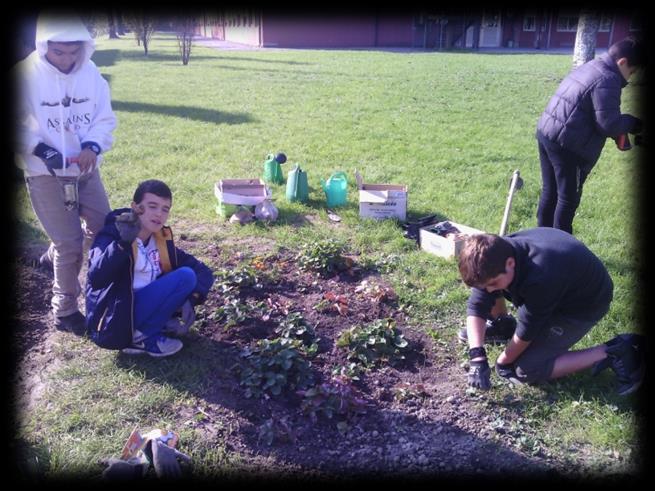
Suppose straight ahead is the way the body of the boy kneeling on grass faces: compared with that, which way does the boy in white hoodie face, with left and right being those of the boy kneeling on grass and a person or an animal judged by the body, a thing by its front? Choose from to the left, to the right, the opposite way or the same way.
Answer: to the left

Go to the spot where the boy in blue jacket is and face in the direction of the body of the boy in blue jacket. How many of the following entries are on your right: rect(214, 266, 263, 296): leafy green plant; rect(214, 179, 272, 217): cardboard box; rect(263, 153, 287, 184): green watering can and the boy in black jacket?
0

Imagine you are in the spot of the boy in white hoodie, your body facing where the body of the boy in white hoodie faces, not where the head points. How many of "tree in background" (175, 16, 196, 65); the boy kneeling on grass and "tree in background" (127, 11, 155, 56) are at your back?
2

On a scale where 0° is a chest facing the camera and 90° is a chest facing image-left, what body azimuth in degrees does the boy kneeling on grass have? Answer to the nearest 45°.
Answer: approximately 45°

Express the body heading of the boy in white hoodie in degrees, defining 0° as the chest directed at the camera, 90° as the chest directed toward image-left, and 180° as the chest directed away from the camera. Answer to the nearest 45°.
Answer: approximately 0°

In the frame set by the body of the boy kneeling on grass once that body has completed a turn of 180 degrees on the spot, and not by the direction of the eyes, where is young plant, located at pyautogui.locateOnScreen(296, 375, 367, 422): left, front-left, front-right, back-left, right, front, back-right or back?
back

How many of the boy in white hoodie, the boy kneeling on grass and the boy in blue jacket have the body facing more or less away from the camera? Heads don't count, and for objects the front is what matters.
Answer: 0

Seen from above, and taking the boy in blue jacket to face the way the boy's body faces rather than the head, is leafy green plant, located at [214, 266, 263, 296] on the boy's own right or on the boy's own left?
on the boy's own left

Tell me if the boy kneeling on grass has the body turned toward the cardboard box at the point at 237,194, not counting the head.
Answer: no

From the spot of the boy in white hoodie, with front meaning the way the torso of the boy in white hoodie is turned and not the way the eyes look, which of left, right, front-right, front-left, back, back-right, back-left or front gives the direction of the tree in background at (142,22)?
back

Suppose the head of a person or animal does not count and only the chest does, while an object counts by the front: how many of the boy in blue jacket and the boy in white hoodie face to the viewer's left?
0

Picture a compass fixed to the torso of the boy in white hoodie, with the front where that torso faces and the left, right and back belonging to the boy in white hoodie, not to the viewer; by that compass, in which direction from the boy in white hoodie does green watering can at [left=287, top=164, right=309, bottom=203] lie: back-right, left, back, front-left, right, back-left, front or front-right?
back-left

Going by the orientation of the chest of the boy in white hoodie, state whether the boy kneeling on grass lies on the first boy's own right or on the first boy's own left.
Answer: on the first boy's own left

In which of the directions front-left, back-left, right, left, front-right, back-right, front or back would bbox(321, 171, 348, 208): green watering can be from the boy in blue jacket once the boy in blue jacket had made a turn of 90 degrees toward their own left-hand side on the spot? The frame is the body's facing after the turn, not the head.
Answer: front

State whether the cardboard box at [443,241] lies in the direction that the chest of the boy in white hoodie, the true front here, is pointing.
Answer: no

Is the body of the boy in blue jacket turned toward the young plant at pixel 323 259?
no

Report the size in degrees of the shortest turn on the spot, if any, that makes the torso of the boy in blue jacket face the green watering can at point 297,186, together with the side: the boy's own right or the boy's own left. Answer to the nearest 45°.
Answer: approximately 90° to the boy's own left

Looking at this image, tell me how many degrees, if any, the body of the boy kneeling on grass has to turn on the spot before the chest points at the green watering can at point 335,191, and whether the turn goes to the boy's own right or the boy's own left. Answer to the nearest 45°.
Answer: approximately 90° to the boy's own right

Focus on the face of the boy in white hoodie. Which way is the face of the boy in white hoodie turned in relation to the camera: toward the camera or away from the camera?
toward the camera
